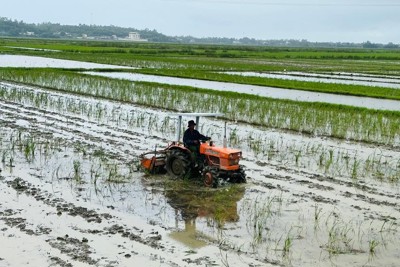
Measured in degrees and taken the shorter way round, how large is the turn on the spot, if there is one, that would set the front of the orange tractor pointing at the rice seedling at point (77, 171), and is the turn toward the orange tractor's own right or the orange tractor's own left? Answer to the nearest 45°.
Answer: approximately 135° to the orange tractor's own right

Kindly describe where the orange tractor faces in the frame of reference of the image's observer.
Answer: facing the viewer and to the right of the viewer

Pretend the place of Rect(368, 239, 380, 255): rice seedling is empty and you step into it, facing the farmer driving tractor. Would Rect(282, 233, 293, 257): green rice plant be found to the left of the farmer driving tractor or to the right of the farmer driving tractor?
left

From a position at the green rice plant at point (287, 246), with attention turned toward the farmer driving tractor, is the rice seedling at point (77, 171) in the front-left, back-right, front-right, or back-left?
front-left

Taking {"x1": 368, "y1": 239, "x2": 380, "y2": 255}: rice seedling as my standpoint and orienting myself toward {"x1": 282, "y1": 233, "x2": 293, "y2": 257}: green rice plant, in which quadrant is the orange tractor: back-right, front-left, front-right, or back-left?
front-right

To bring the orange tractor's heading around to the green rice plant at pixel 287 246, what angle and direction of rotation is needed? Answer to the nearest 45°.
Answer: approximately 45° to its right

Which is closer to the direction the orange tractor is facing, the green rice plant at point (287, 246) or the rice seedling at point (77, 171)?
the green rice plant

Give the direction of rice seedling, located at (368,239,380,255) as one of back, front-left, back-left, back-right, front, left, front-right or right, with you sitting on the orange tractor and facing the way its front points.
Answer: front

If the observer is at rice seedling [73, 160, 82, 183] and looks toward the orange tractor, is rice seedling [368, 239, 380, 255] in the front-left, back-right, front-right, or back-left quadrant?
front-right
